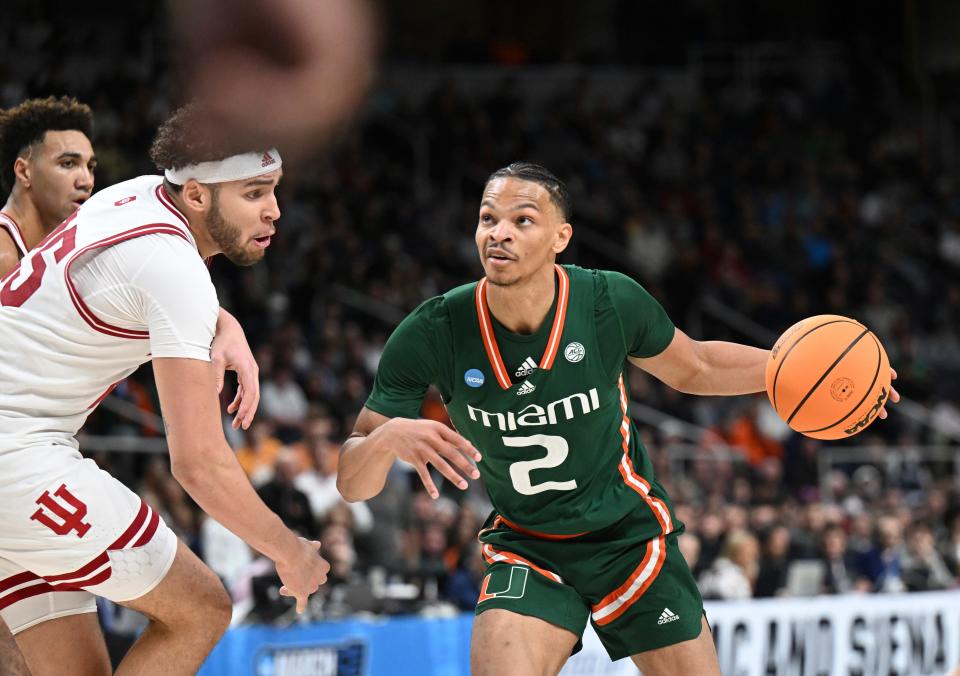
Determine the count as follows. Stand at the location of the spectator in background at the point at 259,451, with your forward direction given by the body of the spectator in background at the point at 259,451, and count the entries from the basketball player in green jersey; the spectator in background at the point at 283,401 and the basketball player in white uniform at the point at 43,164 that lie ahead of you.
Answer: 2

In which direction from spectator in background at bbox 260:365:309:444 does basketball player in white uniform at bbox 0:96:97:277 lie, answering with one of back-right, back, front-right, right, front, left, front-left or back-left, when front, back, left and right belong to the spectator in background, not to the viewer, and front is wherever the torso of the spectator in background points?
front

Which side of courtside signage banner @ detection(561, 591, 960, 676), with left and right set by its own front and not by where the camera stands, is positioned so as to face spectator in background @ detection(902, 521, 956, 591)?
back

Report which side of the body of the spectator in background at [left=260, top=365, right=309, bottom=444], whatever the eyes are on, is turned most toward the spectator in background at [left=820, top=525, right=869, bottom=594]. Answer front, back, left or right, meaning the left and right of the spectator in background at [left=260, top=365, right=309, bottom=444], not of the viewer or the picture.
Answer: left

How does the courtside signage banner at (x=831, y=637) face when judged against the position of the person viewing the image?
facing the viewer

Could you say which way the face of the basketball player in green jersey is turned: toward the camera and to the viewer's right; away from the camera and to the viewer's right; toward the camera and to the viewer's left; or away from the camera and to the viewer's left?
toward the camera and to the viewer's left

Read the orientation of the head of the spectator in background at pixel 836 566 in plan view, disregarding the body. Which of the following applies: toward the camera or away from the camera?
toward the camera

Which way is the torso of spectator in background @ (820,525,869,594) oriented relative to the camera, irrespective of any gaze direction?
toward the camera

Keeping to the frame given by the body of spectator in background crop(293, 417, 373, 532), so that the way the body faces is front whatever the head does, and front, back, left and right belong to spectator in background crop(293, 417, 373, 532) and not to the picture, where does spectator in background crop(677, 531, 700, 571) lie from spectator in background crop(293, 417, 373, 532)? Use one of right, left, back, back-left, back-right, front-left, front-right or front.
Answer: left

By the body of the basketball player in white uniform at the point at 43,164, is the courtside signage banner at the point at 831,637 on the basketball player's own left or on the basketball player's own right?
on the basketball player's own left

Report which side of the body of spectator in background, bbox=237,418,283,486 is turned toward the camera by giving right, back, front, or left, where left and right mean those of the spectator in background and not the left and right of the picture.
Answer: front
